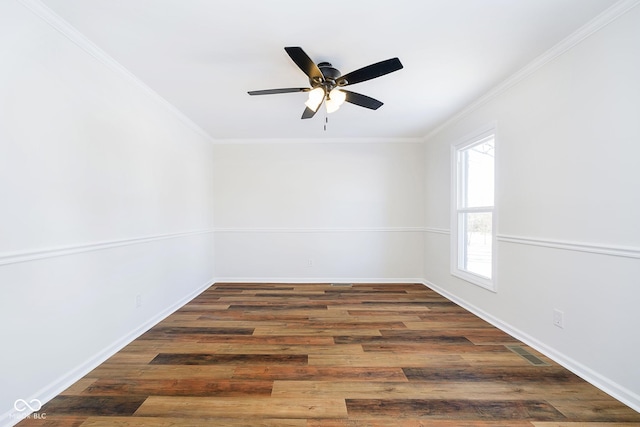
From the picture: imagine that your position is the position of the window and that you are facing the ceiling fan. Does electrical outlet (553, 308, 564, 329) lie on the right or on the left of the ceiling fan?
left

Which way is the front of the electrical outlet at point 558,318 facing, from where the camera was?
facing the viewer and to the left of the viewer

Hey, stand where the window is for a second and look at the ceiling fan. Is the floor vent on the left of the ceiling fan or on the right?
left

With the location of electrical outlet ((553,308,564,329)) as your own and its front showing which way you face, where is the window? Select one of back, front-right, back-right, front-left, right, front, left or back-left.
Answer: right
